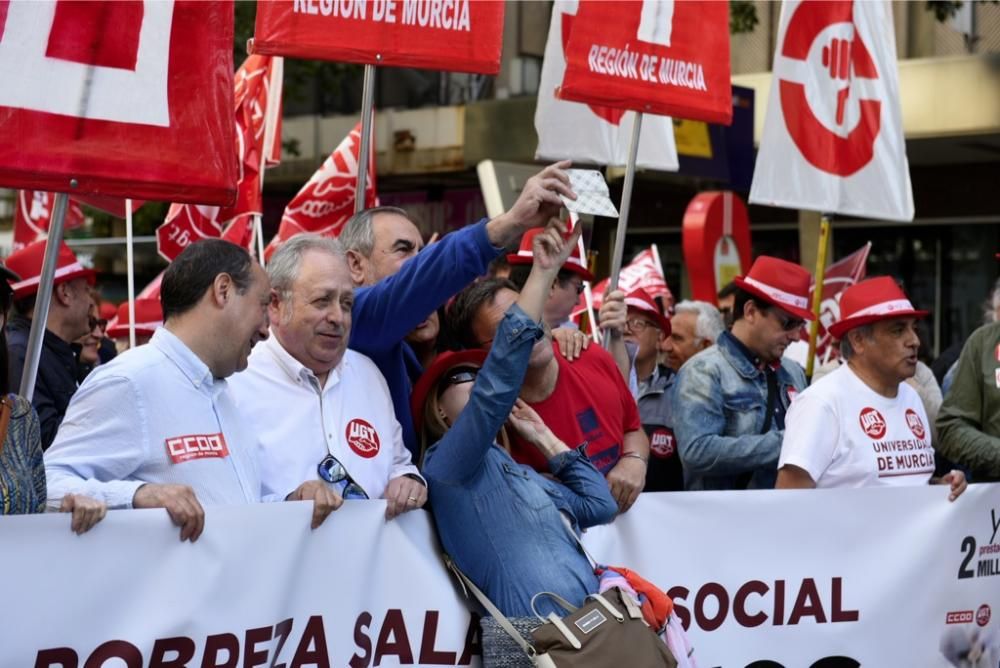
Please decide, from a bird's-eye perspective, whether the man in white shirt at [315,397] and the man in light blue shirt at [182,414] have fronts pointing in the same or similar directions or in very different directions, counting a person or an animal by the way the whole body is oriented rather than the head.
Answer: same or similar directions

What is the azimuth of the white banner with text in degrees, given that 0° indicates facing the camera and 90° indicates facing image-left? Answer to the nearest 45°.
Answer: approximately 0°

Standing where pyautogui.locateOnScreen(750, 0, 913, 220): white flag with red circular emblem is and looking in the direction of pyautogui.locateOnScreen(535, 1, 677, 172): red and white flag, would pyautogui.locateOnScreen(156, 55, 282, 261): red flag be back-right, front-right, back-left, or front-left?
front-right

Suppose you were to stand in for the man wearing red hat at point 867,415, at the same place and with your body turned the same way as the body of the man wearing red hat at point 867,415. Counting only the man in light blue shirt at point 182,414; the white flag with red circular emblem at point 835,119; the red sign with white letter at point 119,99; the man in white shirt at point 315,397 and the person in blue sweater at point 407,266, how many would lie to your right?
4

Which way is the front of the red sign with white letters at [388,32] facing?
toward the camera

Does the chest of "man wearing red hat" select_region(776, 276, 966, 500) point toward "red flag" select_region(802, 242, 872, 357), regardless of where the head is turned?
no

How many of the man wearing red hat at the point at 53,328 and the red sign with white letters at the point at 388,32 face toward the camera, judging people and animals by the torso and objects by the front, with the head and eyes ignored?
1

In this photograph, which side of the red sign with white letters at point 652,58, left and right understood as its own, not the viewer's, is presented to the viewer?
front

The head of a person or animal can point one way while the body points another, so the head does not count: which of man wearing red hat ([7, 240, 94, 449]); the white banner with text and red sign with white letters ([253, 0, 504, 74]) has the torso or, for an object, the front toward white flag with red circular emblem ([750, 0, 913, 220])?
the man wearing red hat

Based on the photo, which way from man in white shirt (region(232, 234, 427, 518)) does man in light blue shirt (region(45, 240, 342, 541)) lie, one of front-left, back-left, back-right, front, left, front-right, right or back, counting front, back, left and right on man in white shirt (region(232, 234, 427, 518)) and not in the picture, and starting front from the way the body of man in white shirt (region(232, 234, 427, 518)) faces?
right

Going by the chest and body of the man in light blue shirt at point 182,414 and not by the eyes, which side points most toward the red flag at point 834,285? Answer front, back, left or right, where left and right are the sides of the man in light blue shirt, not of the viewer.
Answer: left

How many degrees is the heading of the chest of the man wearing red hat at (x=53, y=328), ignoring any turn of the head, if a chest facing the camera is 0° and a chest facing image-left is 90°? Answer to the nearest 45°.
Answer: approximately 270°

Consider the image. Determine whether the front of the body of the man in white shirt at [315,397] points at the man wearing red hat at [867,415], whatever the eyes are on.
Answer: no

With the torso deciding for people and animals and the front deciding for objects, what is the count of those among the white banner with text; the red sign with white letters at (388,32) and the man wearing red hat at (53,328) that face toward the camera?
2

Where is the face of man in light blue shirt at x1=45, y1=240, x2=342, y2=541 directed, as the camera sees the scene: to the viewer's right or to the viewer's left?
to the viewer's right

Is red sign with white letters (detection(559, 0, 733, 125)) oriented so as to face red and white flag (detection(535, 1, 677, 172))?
no
